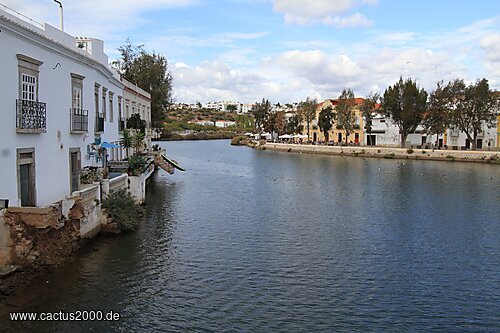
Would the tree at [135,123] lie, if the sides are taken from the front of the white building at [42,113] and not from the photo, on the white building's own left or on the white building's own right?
on the white building's own left

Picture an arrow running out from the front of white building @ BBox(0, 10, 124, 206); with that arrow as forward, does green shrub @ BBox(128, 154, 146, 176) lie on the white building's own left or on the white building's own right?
on the white building's own left

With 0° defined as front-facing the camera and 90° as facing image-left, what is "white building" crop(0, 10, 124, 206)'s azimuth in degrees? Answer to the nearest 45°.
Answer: approximately 315°
